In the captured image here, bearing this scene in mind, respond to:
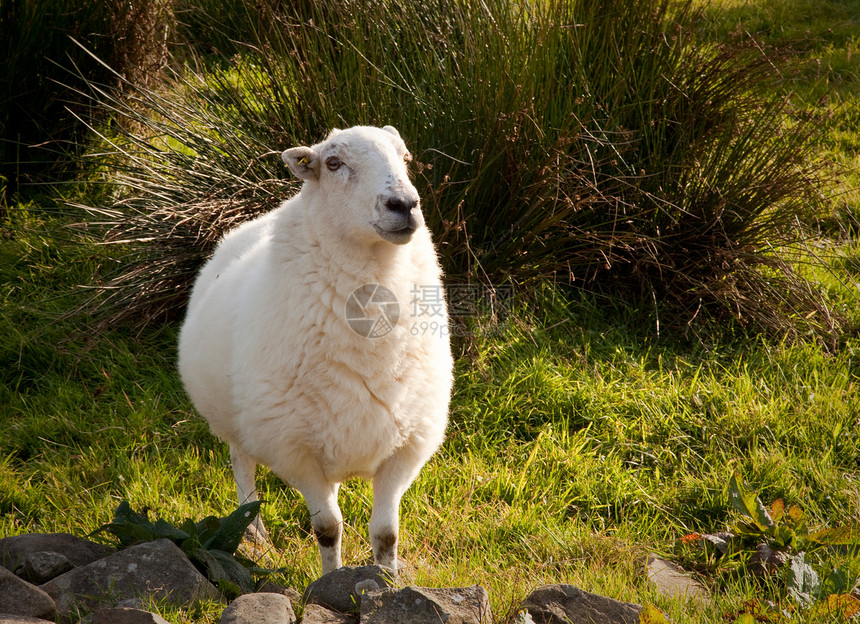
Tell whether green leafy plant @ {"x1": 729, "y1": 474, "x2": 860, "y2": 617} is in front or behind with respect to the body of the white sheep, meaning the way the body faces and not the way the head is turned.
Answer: in front

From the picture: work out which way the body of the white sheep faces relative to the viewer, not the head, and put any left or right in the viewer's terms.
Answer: facing the viewer and to the right of the viewer

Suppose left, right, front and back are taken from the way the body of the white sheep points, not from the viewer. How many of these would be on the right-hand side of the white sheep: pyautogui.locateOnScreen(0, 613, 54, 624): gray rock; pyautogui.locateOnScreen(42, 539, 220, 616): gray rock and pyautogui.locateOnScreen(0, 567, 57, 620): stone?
3

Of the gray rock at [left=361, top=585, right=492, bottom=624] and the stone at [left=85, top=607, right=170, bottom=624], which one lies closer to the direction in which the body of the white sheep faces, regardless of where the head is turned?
the gray rock

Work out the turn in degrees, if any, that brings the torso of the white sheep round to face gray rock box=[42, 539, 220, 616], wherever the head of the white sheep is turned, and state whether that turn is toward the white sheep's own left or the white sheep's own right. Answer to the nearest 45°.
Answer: approximately 90° to the white sheep's own right

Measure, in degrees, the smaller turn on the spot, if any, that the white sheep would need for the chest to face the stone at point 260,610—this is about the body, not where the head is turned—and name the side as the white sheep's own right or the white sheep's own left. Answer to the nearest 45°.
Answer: approximately 45° to the white sheep's own right

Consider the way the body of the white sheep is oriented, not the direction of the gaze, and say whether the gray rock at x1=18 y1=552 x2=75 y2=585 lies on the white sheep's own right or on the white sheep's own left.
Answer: on the white sheep's own right

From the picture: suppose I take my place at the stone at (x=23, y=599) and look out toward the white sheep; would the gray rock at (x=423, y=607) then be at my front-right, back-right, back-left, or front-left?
front-right

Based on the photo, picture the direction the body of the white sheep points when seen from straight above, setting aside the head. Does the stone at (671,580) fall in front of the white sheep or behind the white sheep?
in front

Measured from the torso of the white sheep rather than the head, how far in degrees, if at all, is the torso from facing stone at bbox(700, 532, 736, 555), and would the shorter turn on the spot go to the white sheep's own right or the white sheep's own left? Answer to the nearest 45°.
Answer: approximately 45° to the white sheep's own left

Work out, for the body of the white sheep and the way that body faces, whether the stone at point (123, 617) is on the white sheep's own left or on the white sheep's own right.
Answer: on the white sheep's own right

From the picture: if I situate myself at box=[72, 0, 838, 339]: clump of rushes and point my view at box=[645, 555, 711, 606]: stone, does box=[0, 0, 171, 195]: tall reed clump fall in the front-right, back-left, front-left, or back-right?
back-right

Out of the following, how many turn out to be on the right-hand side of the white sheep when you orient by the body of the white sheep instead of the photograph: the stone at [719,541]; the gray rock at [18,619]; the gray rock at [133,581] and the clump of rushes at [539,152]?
2
